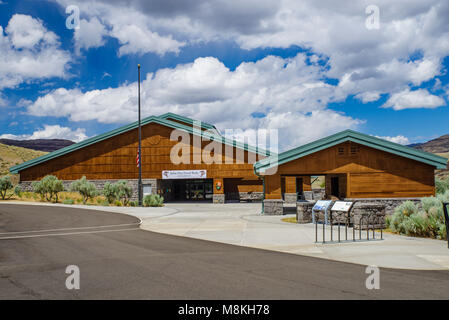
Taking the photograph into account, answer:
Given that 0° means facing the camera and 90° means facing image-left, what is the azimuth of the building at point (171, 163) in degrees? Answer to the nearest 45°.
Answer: approximately 0°

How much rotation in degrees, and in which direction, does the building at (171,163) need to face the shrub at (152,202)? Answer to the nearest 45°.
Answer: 0° — it already faces it
